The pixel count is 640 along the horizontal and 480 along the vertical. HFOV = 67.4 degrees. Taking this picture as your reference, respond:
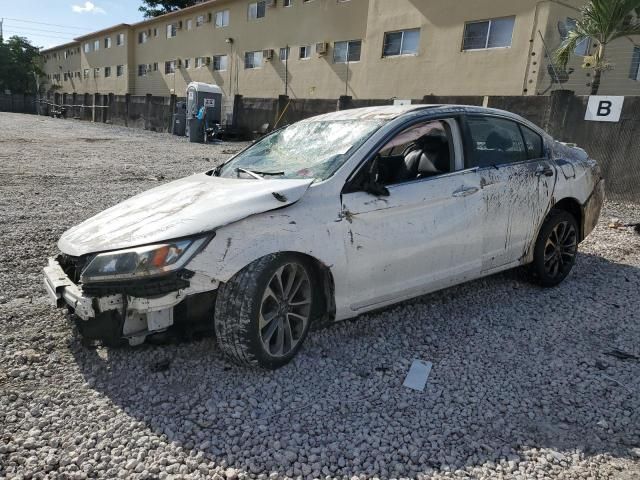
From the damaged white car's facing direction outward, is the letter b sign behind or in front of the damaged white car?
behind

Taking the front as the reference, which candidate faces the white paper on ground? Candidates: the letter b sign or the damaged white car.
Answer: the letter b sign

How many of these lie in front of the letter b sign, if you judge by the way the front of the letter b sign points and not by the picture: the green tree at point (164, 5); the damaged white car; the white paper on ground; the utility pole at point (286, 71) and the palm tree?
2

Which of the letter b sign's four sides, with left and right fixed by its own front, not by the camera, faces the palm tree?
back

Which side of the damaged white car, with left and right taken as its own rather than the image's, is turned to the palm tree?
back

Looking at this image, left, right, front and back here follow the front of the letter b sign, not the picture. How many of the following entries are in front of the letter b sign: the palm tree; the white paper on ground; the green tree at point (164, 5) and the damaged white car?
2

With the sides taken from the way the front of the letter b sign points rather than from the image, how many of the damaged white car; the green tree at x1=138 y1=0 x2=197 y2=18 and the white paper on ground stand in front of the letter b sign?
2

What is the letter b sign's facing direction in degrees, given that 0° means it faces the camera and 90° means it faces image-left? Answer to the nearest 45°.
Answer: approximately 0°

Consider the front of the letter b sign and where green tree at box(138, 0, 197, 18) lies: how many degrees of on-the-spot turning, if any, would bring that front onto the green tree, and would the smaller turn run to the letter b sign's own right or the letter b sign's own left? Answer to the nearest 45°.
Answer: approximately 135° to the letter b sign's own right
